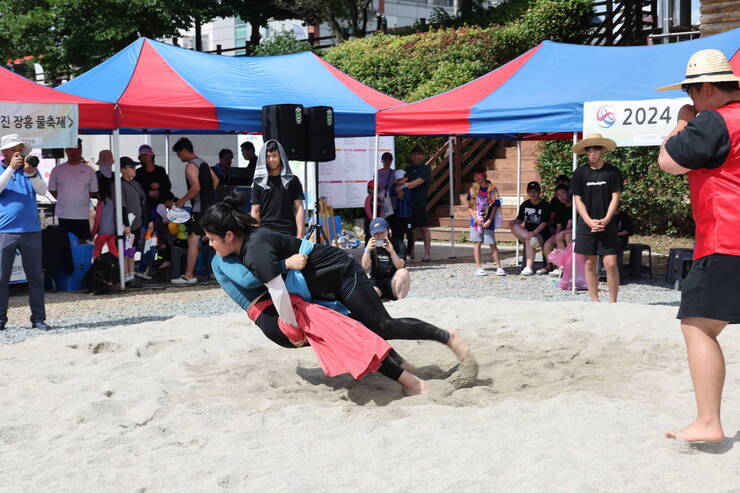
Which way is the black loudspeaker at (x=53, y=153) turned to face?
toward the camera

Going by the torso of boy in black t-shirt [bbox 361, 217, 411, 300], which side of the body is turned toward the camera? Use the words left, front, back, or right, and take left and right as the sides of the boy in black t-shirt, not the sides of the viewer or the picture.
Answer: front

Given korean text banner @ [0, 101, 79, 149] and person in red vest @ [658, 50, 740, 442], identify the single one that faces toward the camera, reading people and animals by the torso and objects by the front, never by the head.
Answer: the korean text banner

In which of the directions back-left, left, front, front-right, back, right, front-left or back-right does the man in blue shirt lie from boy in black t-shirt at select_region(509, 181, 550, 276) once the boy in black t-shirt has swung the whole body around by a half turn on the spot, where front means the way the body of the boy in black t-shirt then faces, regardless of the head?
back-left

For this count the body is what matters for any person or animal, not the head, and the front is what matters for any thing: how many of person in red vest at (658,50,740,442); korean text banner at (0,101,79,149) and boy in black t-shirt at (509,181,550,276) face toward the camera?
2

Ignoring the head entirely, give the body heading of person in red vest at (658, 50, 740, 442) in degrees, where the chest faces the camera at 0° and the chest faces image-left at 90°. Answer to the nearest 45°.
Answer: approximately 90°

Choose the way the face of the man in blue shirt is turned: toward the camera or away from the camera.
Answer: toward the camera

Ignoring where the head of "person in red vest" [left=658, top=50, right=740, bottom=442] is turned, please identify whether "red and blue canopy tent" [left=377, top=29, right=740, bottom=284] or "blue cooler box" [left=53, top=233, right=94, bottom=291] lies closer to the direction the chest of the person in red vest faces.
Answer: the blue cooler box

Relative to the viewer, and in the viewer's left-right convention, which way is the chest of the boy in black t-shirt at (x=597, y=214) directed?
facing the viewer

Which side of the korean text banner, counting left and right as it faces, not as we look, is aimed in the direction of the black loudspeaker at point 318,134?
left

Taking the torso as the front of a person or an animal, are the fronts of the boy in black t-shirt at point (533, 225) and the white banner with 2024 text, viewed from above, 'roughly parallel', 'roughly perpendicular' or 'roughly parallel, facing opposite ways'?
roughly parallel

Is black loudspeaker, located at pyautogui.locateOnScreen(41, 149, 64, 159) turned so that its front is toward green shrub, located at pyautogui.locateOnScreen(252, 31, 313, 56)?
no

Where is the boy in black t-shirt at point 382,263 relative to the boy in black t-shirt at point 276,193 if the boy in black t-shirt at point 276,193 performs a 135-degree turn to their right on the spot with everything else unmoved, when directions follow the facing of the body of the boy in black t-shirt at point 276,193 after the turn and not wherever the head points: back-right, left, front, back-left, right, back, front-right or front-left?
back

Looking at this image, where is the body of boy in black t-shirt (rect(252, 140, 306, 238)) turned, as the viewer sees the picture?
toward the camera

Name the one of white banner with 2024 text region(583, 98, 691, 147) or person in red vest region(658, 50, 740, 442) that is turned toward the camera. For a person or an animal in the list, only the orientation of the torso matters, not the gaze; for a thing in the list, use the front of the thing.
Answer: the white banner with 2024 text
